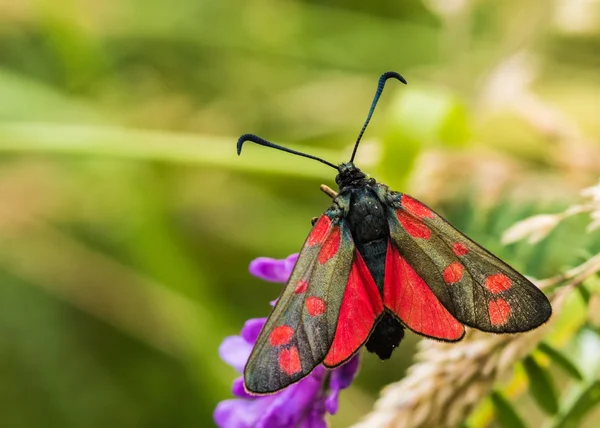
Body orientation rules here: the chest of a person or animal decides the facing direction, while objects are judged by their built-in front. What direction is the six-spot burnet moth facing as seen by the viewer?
away from the camera
